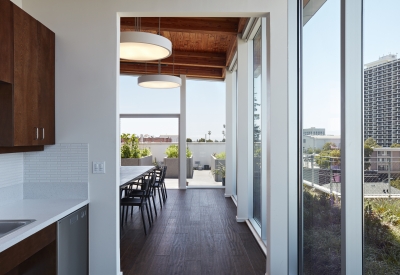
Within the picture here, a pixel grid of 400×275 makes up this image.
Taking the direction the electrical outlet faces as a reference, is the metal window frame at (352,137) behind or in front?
in front

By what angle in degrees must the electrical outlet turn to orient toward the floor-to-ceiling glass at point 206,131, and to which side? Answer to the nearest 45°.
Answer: approximately 135° to its left

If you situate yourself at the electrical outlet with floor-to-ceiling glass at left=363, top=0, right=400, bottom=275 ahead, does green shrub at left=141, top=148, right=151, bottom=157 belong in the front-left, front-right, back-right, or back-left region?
back-left

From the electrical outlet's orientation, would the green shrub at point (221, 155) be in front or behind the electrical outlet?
behind

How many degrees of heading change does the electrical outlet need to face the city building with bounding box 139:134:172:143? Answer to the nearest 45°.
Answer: approximately 180°

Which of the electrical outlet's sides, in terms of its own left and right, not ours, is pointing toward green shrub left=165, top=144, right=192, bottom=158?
back

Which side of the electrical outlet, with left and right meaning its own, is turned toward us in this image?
front

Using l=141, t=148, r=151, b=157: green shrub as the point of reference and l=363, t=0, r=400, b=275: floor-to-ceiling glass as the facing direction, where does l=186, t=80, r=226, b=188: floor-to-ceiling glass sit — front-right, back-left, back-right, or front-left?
front-left

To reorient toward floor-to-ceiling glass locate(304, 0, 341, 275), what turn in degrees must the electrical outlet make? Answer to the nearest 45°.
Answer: approximately 45° to its left

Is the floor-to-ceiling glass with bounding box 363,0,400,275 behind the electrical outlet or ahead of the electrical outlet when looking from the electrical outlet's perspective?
ahead

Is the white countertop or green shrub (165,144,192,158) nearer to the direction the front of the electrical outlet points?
the white countertop
